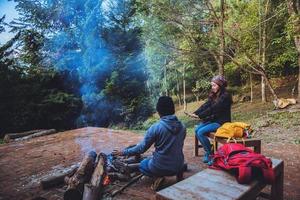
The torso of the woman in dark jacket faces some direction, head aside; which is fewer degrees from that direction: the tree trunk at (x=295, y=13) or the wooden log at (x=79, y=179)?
the wooden log

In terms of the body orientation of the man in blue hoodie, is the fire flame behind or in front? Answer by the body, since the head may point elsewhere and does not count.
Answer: in front

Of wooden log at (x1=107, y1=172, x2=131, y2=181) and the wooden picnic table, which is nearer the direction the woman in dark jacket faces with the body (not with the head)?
the wooden log

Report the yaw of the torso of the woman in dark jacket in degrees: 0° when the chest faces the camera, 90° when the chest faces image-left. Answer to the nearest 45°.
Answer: approximately 90°

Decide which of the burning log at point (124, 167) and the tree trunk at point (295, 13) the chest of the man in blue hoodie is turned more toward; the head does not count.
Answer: the burning log

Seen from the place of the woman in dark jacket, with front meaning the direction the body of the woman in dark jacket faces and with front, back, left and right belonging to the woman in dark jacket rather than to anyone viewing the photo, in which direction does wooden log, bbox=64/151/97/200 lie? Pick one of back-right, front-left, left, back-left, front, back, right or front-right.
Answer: front-left

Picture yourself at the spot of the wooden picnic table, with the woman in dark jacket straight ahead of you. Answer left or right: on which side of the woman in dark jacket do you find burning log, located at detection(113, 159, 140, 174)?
left

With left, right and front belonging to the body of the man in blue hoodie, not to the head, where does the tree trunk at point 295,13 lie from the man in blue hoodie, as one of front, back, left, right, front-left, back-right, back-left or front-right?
right

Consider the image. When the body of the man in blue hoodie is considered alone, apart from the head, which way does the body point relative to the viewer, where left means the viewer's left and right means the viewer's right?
facing away from the viewer and to the left of the viewer

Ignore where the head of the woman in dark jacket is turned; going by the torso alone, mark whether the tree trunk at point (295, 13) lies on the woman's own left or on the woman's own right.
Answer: on the woman's own right

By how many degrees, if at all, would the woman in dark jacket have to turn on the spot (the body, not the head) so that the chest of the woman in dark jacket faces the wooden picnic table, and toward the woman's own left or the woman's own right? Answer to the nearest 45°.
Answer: approximately 90° to the woman's own left

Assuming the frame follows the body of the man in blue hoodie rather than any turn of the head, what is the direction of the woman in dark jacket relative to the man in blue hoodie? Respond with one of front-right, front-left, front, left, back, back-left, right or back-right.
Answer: right

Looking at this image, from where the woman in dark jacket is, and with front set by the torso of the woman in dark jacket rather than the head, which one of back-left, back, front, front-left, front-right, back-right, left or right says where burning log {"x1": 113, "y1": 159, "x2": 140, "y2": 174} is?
front-left
